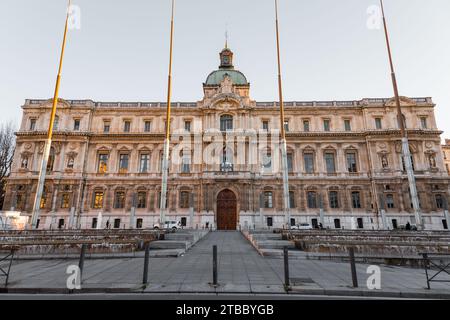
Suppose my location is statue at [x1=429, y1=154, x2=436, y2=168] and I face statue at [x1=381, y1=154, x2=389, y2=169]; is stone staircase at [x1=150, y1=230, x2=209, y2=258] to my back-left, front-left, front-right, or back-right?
front-left

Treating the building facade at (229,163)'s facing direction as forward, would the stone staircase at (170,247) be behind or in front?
in front

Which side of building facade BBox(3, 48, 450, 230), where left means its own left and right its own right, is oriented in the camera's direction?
front

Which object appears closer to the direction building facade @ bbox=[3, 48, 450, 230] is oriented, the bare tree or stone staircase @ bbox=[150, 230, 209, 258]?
the stone staircase

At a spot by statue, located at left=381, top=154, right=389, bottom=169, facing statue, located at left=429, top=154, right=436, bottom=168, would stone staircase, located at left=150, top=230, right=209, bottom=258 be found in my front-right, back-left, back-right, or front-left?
back-right

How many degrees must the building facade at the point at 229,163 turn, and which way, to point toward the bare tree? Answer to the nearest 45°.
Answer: approximately 90° to its right

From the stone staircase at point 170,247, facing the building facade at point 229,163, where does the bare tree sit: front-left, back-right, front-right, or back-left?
front-left

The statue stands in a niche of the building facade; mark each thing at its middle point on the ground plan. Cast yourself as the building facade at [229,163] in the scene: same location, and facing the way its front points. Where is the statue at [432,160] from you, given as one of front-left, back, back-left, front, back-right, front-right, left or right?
left

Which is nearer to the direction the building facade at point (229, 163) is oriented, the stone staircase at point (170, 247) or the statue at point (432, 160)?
the stone staircase

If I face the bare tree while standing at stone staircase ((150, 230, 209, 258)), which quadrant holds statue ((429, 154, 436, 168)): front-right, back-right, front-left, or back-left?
back-right
